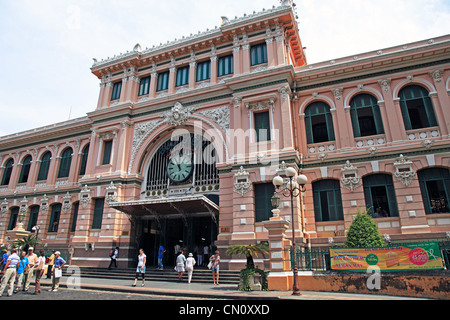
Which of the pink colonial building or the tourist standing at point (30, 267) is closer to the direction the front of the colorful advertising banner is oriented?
the tourist standing

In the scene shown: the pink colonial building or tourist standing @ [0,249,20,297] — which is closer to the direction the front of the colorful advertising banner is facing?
the tourist standing

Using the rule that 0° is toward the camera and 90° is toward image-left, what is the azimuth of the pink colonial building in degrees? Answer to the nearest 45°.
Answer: approximately 45°

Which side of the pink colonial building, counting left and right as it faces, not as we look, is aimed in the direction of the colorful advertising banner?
left

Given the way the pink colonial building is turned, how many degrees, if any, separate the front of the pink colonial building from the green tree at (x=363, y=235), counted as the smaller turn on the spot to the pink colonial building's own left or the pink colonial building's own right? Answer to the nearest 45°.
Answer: approximately 90° to the pink colonial building's own left

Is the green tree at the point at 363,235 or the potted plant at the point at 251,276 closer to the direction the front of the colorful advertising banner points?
the potted plant

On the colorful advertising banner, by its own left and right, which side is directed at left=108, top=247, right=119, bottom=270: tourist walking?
right

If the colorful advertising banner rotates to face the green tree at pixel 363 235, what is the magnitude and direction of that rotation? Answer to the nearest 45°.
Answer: approximately 135° to its right
